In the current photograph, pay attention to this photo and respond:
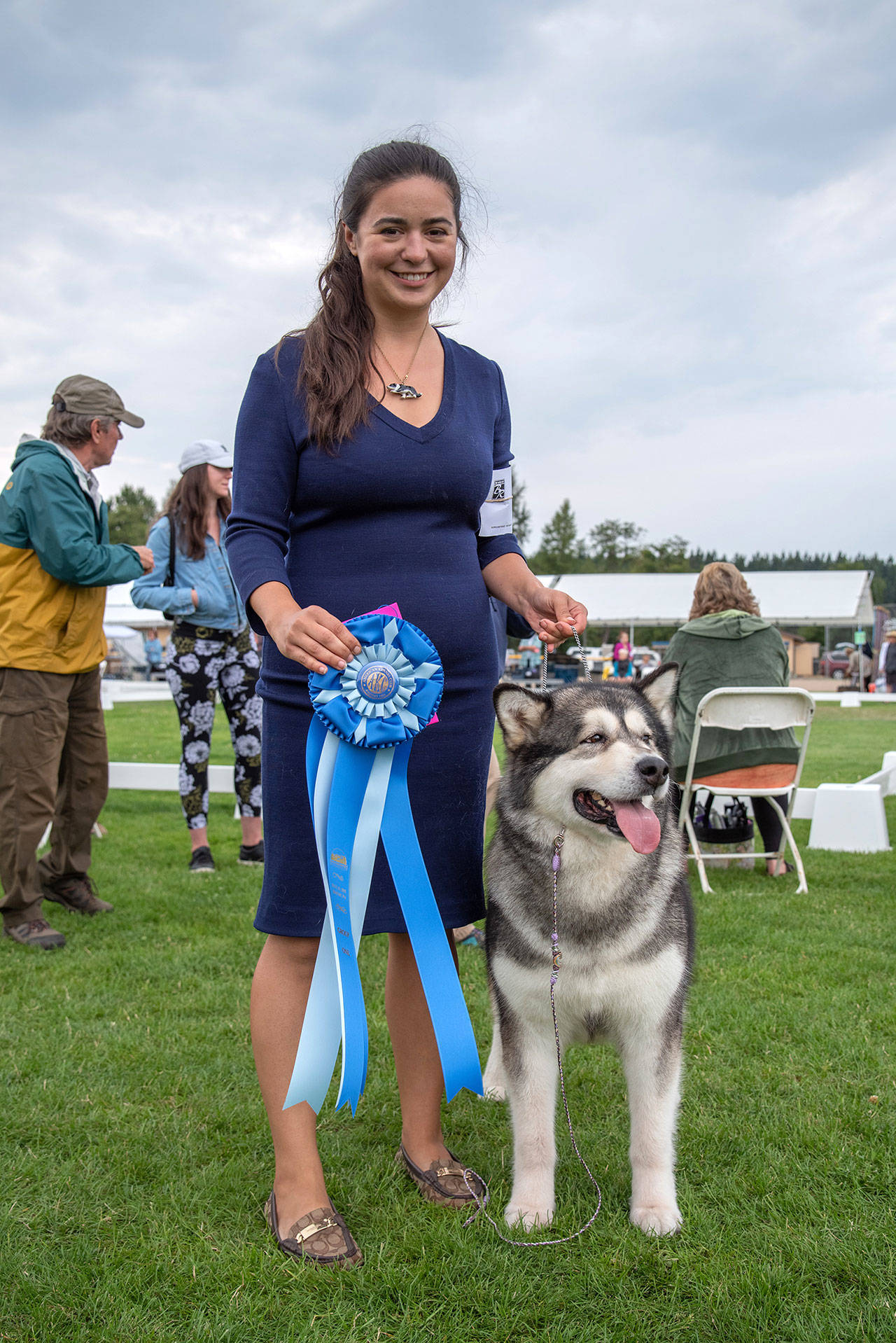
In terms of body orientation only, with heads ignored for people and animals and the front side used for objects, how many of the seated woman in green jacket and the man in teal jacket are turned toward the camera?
0

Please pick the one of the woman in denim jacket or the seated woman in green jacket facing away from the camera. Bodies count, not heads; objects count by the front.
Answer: the seated woman in green jacket

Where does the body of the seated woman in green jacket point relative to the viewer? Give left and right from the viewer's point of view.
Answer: facing away from the viewer

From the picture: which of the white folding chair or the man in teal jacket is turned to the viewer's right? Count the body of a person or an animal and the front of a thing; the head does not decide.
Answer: the man in teal jacket

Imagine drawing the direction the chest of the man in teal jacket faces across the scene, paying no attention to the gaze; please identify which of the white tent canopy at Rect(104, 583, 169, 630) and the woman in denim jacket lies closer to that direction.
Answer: the woman in denim jacket

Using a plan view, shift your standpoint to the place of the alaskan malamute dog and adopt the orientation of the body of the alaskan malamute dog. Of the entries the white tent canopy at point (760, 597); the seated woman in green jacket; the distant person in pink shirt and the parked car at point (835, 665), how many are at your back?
4

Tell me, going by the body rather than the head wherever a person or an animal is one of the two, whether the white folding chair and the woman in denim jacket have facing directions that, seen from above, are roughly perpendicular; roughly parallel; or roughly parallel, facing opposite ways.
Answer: roughly perpendicular

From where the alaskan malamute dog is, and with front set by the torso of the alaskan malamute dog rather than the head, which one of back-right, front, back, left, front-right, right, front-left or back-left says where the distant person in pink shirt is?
back

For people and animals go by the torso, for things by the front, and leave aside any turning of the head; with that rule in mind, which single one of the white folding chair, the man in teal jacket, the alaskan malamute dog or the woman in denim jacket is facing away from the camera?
the white folding chair

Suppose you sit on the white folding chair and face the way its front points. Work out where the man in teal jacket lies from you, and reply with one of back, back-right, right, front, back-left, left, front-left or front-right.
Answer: back-left

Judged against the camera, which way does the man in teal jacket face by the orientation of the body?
to the viewer's right

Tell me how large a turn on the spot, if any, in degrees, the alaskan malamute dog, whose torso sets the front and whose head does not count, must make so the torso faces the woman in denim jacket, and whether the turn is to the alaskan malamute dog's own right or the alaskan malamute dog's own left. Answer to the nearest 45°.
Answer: approximately 135° to the alaskan malamute dog's own right

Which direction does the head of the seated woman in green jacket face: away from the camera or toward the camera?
away from the camera

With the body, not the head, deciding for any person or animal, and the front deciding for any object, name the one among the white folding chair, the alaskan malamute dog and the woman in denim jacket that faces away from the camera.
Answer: the white folding chair

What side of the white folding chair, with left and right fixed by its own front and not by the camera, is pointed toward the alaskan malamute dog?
back

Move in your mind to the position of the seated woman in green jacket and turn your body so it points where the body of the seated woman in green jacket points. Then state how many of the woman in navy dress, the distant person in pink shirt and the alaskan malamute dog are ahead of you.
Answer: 1

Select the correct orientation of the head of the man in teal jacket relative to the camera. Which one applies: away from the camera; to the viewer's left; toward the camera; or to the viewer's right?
to the viewer's right

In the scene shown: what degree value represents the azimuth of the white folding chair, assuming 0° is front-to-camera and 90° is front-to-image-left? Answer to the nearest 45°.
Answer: approximately 180°

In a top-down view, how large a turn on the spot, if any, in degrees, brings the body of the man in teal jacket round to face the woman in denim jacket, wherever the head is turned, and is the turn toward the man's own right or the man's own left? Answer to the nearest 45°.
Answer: approximately 45° to the man's own left
